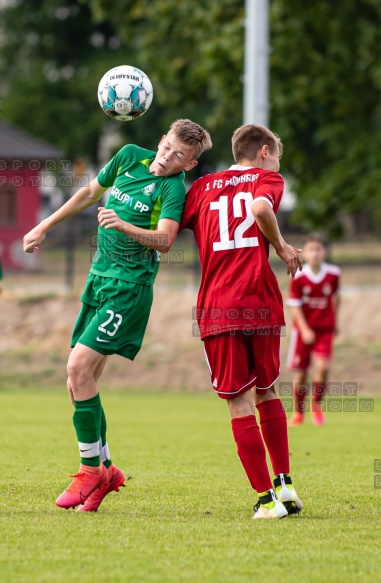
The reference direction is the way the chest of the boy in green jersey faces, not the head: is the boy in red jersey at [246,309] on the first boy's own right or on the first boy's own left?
on the first boy's own left

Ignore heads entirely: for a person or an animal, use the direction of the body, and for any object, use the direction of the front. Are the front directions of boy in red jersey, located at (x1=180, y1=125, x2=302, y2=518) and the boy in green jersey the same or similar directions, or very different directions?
very different directions

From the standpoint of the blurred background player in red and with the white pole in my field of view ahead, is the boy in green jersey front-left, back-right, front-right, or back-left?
back-left

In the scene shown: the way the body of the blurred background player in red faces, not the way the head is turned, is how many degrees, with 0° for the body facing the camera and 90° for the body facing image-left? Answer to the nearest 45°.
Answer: approximately 0°

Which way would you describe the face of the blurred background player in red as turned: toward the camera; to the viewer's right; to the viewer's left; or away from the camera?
toward the camera

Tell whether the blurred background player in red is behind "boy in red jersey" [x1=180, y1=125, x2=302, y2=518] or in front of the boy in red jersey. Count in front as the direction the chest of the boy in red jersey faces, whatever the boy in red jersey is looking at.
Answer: in front

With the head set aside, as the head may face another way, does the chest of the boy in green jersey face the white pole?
no

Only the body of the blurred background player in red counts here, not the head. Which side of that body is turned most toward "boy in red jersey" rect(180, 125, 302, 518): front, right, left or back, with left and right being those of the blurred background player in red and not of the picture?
front

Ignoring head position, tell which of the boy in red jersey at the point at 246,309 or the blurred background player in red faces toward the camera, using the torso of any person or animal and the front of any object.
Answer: the blurred background player in red

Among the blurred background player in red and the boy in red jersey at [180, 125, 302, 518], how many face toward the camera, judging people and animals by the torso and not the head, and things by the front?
1
